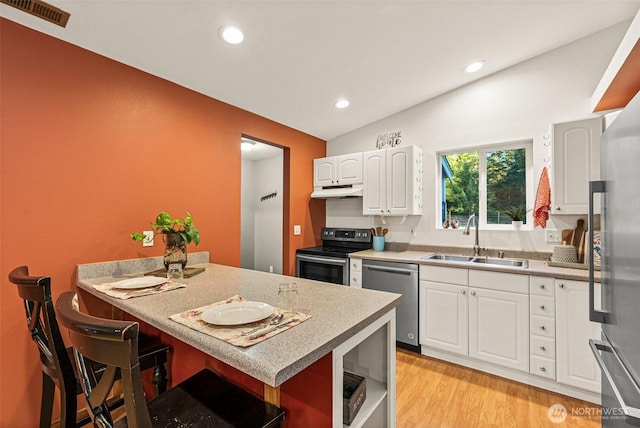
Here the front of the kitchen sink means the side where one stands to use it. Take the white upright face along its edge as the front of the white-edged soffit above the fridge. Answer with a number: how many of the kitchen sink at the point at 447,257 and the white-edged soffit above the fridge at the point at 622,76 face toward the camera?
1

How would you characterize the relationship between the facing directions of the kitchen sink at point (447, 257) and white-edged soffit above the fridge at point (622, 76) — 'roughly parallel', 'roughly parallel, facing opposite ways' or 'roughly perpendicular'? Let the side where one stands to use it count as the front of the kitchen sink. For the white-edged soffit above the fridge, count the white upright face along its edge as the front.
roughly perpendicular

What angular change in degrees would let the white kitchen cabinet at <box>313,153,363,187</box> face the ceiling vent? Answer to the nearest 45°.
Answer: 0° — it already faces it

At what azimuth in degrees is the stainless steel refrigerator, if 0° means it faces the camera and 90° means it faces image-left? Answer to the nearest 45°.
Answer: approximately 90°

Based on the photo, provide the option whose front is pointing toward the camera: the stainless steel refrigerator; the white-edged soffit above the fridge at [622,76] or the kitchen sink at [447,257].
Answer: the kitchen sink

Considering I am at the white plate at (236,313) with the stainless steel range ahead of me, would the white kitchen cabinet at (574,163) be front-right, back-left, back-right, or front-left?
front-right

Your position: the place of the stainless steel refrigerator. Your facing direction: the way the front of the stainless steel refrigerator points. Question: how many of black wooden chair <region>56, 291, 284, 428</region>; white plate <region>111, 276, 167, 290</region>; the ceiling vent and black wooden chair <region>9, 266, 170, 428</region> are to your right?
0

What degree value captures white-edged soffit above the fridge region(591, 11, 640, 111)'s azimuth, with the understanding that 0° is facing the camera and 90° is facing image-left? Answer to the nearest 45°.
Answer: approximately 90°

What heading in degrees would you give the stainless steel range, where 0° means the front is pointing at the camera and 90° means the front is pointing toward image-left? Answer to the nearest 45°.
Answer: approximately 45°

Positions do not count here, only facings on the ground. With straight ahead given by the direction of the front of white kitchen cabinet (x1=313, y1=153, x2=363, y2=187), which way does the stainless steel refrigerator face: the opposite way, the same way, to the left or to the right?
to the right

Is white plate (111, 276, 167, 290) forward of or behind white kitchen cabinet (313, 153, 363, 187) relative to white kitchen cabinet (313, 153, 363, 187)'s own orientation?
forward

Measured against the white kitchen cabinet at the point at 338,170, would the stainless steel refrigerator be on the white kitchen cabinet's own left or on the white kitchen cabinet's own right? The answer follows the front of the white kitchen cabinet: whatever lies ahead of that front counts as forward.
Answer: on the white kitchen cabinet's own left

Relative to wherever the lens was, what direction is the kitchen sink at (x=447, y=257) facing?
facing the viewer

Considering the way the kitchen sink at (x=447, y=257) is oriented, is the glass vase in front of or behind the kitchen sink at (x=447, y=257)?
in front

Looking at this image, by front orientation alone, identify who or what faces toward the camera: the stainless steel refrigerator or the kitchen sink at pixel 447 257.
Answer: the kitchen sink

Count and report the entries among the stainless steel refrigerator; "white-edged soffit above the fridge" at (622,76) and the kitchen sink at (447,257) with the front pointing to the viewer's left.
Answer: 2

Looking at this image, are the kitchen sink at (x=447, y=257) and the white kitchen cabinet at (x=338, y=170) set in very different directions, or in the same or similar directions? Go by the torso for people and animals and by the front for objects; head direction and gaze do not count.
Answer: same or similar directions
